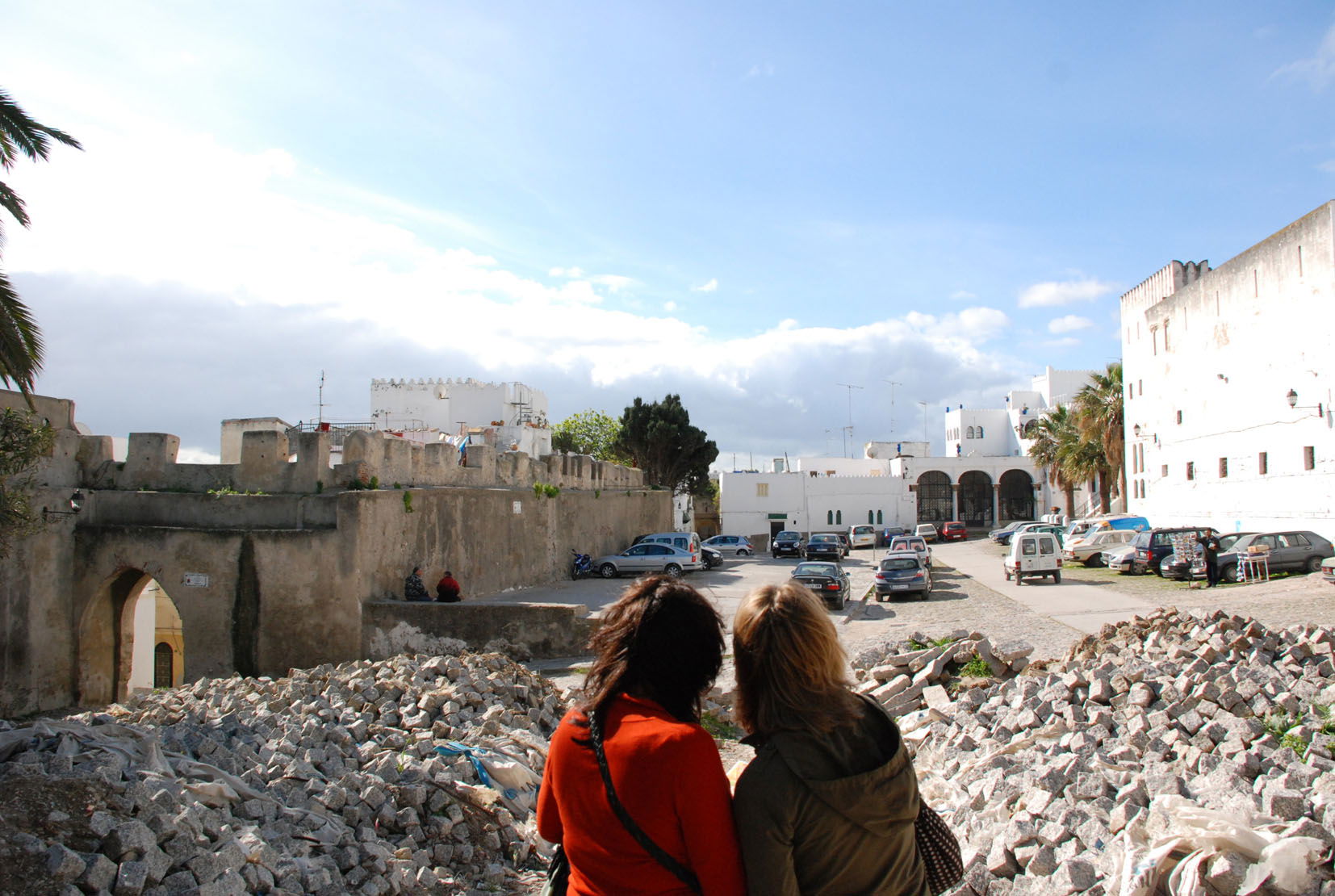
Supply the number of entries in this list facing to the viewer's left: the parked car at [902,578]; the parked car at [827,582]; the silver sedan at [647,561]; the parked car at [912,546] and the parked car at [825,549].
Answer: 1

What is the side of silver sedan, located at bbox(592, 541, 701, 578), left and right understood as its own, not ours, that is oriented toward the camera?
left

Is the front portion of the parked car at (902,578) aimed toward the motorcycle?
no

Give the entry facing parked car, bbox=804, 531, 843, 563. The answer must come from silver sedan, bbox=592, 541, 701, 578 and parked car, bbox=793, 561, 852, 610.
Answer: parked car, bbox=793, 561, 852, 610

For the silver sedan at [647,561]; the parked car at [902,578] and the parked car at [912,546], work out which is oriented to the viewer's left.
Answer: the silver sedan

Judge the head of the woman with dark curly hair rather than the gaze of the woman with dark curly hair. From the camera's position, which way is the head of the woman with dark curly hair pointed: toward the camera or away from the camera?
away from the camera

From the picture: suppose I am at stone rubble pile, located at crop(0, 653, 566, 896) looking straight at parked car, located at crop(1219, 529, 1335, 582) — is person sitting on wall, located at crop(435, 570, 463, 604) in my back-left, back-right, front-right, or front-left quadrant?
front-left

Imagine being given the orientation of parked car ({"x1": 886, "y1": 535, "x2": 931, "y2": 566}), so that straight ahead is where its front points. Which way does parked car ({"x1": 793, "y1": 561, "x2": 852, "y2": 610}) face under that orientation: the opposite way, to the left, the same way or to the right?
the same way

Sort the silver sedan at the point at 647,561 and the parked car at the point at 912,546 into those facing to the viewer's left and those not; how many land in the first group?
1

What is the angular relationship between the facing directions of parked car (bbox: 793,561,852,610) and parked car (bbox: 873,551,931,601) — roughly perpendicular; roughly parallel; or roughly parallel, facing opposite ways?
roughly parallel

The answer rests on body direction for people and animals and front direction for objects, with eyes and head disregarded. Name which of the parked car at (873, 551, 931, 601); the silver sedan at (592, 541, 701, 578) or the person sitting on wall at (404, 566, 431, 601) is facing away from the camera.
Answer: the parked car

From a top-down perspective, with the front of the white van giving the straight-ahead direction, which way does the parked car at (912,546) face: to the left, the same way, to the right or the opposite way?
the same way

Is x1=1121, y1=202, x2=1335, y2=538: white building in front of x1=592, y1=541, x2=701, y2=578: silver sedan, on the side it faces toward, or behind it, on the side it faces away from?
behind
